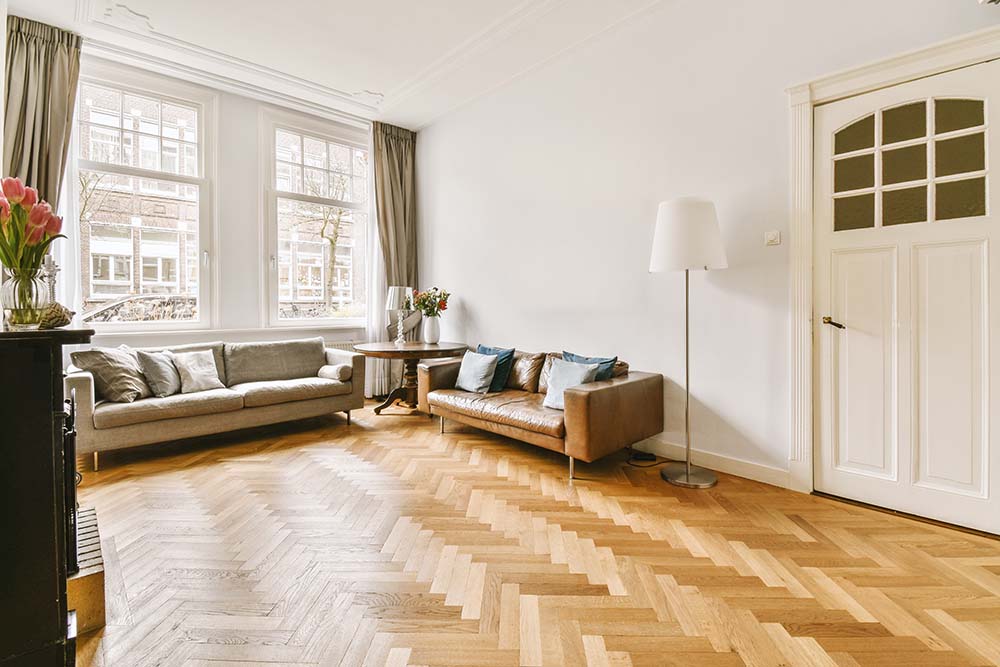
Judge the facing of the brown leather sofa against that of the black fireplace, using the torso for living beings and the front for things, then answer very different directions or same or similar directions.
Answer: very different directions

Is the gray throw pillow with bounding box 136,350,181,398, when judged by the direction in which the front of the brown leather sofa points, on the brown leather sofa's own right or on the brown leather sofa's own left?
on the brown leather sofa's own right

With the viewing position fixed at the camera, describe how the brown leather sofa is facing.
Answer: facing the viewer and to the left of the viewer

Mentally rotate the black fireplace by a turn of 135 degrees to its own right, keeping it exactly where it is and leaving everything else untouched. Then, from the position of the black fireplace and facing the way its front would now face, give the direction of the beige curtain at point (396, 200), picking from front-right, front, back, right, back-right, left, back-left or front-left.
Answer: back

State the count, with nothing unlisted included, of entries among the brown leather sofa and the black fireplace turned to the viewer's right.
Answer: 1

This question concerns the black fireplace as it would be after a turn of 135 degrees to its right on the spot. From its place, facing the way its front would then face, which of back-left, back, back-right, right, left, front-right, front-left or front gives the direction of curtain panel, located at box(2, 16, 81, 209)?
back-right

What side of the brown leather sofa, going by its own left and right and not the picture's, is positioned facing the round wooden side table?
right

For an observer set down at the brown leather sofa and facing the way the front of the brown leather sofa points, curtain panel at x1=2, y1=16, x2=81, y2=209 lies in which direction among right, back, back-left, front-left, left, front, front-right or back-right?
front-right

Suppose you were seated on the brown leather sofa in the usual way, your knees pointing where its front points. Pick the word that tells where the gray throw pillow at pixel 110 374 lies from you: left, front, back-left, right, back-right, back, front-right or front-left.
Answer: front-right

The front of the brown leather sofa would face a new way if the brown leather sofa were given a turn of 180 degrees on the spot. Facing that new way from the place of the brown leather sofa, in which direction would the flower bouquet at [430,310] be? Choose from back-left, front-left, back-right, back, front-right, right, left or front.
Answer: left

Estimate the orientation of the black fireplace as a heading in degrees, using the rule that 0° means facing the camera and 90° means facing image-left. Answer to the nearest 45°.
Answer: approximately 270°

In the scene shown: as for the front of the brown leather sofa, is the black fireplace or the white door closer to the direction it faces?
the black fireplace

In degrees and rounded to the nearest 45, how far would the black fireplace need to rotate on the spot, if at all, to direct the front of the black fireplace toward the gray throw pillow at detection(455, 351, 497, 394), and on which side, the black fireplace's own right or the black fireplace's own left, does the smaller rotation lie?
approximately 45° to the black fireplace's own left

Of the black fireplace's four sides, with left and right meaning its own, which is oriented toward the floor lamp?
front

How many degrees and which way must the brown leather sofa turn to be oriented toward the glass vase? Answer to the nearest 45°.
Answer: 0° — it already faces it
